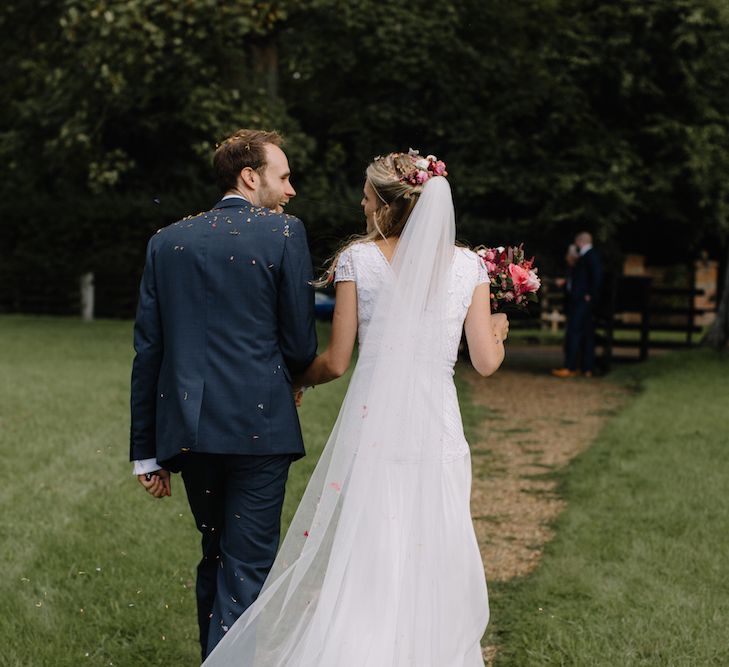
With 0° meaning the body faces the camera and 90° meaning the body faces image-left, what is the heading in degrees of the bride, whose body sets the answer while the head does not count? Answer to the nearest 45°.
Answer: approximately 180°

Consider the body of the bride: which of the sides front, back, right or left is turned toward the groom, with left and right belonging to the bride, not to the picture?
left

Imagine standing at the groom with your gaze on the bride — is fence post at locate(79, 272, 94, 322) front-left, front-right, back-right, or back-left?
back-left

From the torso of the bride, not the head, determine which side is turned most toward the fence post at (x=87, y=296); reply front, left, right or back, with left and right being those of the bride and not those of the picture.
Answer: front

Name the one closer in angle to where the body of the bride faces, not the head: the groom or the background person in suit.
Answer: the background person in suit

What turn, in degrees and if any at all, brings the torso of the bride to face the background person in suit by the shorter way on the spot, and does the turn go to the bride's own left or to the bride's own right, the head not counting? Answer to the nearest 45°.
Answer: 0° — they already face them

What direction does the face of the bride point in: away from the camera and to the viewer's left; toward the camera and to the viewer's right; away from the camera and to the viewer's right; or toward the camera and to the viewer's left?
away from the camera and to the viewer's left
